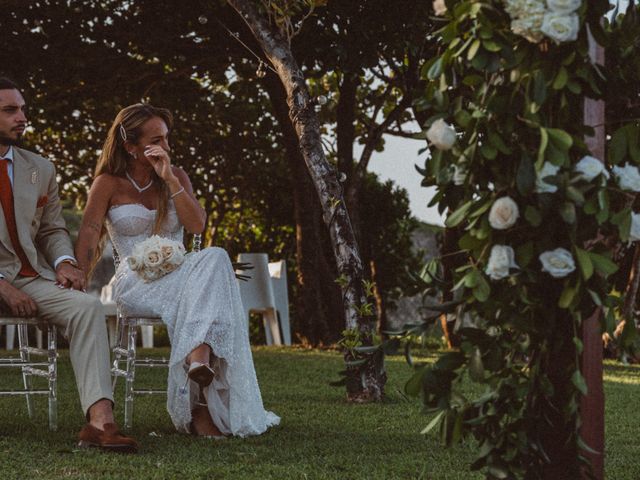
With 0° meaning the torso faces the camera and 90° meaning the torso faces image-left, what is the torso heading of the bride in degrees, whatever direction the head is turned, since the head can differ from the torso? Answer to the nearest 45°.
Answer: approximately 315°

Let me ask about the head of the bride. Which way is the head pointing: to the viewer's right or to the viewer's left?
to the viewer's right

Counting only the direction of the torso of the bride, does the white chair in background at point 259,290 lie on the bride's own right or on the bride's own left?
on the bride's own left

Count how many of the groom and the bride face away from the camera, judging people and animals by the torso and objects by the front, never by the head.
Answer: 0

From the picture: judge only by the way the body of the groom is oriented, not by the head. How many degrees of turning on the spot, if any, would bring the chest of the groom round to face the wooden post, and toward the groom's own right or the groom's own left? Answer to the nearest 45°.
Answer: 0° — they already face it

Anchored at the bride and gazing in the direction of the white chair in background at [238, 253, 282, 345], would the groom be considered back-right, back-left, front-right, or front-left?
back-left

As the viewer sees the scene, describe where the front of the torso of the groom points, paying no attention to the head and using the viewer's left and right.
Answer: facing the viewer and to the right of the viewer

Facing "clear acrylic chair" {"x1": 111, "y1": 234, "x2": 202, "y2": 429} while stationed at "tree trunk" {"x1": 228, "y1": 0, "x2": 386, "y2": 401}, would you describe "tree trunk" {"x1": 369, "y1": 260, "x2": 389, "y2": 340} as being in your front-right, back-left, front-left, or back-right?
back-right

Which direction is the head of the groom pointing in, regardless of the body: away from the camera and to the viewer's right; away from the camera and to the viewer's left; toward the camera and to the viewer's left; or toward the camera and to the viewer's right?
toward the camera and to the viewer's right

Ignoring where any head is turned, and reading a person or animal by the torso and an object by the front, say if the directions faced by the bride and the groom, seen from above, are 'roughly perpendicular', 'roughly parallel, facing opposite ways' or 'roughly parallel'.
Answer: roughly parallel

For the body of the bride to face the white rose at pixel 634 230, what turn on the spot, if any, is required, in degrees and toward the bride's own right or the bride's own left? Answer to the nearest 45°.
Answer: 0° — they already face it

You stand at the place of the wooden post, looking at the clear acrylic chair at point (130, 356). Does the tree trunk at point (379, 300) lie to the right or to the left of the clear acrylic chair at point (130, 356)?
right
